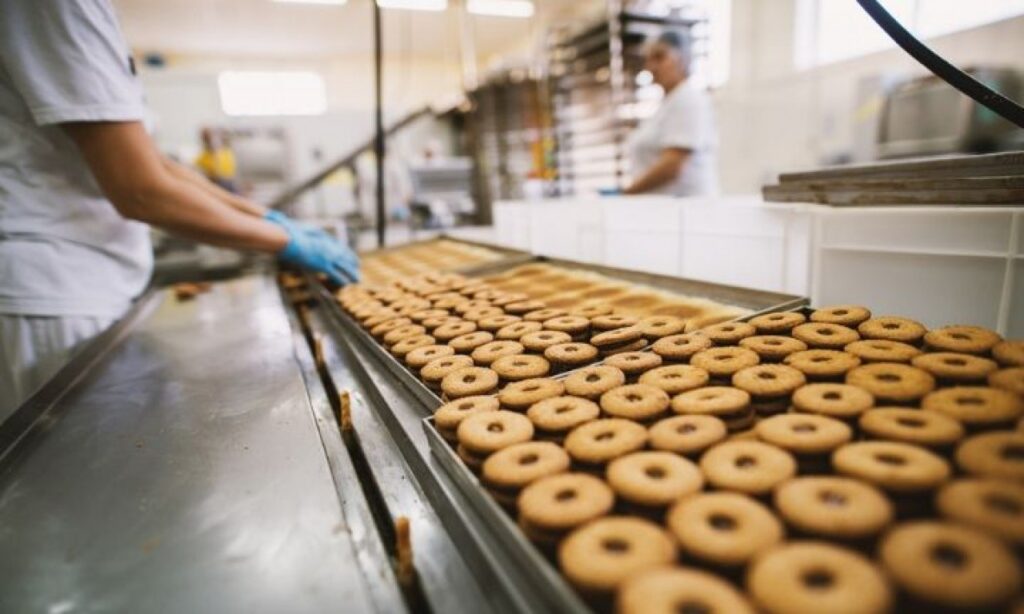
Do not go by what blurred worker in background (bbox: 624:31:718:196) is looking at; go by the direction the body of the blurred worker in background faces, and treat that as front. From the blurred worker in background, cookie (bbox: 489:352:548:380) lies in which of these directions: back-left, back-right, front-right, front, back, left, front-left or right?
left

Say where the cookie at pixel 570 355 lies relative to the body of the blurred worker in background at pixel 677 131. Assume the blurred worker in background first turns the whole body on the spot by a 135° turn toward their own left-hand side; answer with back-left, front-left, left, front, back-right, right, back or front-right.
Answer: front-right

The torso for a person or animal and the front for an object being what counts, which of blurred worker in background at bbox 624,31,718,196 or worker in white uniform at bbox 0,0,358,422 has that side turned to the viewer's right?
the worker in white uniform

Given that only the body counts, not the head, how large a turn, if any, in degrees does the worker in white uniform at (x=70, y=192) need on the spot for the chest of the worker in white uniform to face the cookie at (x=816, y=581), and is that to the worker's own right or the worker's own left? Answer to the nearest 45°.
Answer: approximately 90° to the worker's own right

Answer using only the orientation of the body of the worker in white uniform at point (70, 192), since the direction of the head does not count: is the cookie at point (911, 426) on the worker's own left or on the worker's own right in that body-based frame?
on the worker's own right

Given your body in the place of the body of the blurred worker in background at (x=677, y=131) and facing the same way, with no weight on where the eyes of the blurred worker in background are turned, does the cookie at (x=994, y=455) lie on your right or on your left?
on your left

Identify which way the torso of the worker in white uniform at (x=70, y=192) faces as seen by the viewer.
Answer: to the viewer's right

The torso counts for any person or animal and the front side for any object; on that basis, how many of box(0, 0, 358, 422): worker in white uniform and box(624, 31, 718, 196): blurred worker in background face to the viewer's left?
1

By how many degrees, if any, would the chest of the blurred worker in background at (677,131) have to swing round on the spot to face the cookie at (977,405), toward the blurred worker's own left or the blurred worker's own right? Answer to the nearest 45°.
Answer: approximately 90° to the blurred worker's own left

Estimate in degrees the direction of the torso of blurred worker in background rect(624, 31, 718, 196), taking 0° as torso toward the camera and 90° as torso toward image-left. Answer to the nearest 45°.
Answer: approximately 90°

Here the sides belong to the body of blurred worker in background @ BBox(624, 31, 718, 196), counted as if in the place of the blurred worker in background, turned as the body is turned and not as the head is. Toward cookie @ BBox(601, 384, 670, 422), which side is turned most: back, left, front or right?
left

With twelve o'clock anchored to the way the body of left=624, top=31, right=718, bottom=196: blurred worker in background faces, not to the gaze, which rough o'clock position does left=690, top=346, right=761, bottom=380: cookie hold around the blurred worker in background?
The cookie is roughly at 9 o'clock from the blurred worker in background.

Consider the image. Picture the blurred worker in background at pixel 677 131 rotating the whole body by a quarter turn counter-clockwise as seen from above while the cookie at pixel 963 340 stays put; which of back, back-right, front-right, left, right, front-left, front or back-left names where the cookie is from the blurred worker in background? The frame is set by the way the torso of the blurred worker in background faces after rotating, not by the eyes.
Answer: front

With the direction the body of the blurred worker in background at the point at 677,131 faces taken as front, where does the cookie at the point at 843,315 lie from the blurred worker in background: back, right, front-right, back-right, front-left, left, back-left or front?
left
